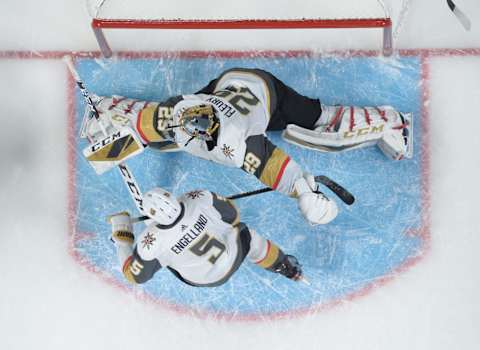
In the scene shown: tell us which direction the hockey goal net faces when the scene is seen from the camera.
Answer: facing the viewer

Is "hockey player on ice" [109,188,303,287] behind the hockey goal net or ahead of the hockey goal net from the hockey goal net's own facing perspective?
ahead

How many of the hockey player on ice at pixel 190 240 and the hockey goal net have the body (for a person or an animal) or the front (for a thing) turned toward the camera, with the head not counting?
1

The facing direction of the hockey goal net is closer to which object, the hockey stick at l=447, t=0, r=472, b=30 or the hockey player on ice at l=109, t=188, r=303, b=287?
the hockey player on ice

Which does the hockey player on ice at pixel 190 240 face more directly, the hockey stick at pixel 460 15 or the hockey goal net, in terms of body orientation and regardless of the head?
the hockey goal net

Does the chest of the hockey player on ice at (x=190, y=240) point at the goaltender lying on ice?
no

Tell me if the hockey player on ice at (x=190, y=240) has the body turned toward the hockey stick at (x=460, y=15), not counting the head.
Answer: no

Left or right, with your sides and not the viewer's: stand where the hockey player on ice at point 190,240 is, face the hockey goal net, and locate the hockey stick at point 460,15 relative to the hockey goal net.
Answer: right

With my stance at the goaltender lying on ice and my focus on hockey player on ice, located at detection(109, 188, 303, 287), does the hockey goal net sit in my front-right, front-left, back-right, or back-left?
back-right

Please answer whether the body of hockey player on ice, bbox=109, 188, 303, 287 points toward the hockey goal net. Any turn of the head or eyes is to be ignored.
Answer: no

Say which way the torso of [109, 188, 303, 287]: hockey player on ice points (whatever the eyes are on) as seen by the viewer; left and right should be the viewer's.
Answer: facing away from the viewer and to the left of the viewer

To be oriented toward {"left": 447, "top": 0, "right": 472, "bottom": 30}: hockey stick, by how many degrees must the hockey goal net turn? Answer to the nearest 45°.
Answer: approximately 90° to its left

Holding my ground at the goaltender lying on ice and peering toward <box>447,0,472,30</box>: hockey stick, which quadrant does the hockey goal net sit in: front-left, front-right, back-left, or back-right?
front-left

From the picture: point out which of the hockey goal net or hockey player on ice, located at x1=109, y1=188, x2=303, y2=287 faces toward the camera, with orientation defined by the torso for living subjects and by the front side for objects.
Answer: the hockey goal net

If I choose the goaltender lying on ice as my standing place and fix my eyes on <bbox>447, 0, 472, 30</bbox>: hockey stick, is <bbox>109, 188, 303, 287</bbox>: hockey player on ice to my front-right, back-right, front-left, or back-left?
back-right

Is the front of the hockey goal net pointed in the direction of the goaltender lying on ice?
yes
